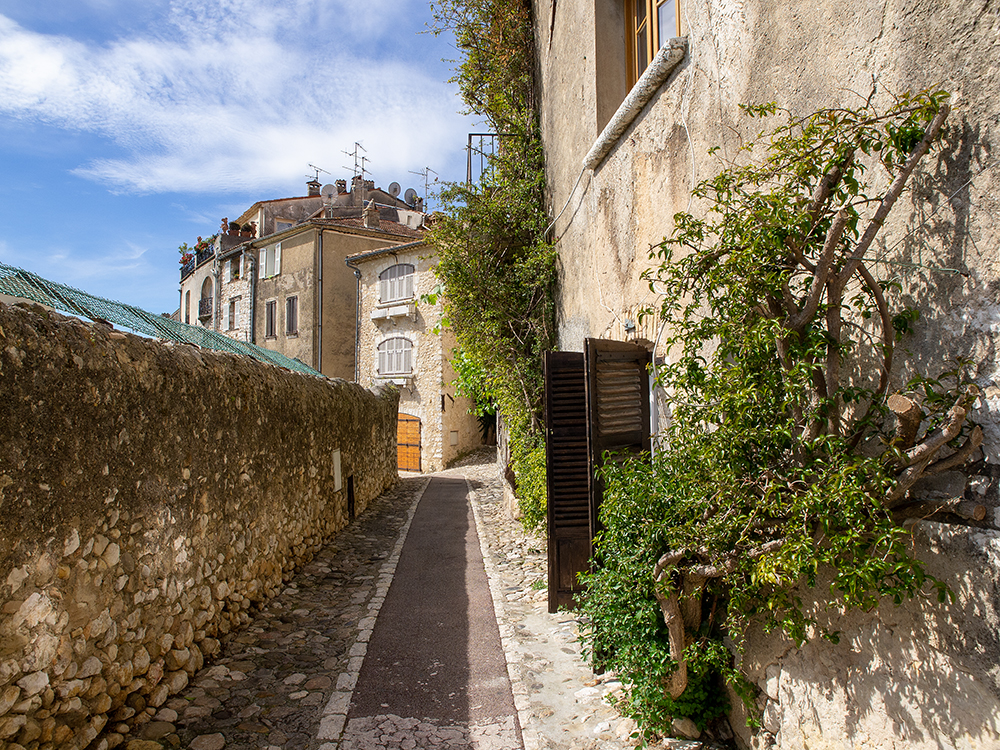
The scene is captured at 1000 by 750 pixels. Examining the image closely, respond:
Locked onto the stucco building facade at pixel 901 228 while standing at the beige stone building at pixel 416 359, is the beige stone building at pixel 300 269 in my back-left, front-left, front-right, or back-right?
back-right

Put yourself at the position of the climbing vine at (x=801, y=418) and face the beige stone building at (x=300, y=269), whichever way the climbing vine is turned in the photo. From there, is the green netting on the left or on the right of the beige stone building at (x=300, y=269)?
left

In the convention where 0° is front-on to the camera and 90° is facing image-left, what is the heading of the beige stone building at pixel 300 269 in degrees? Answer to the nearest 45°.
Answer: approximately 45°

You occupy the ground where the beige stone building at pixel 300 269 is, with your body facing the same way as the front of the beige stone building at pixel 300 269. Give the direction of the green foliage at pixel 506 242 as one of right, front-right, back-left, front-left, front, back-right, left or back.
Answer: front-left

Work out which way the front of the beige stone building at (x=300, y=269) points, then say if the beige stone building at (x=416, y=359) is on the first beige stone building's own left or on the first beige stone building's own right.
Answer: on the first beige stone building's own left

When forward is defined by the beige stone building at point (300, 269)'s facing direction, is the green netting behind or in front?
in front

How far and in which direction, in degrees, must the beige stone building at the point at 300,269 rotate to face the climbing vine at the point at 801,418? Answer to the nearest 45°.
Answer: approximately 45° to its left

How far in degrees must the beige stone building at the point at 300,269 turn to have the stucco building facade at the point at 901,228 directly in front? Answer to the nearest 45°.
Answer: approximately 45° to its left

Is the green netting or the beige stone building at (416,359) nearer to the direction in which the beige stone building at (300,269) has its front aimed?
the green netting
